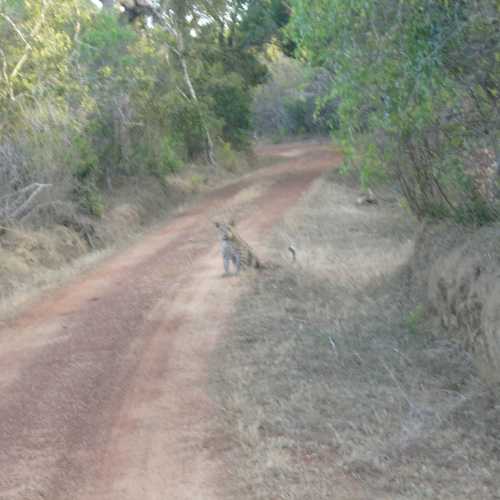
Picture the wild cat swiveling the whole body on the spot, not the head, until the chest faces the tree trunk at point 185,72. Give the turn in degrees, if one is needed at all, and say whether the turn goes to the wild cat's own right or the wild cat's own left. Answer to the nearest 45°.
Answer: approximately 135° to the wild cat's own right

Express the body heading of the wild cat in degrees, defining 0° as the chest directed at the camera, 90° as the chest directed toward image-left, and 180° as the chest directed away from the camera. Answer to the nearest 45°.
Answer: approximately 45°
